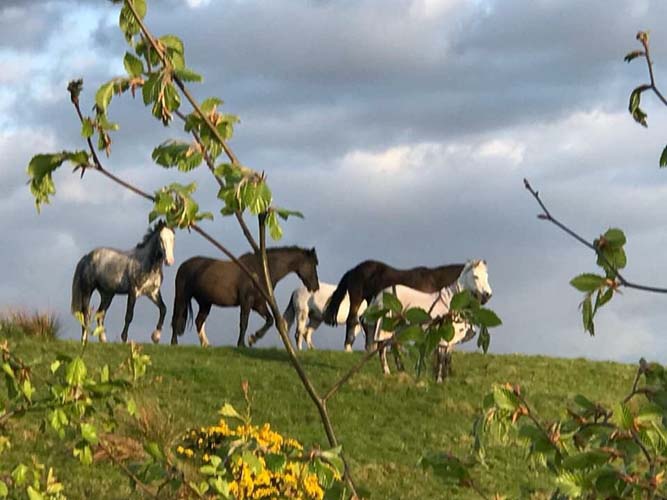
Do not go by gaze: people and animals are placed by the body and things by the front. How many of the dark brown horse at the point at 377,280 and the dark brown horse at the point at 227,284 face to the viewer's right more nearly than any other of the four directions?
2

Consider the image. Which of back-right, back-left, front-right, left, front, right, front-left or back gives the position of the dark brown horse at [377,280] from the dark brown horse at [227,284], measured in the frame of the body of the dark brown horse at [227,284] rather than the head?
front-right

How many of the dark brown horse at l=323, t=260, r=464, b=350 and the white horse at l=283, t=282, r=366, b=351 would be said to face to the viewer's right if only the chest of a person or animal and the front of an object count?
2

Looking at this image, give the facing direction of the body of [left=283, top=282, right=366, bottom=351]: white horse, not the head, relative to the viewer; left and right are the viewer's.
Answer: facing to the right of the viewer

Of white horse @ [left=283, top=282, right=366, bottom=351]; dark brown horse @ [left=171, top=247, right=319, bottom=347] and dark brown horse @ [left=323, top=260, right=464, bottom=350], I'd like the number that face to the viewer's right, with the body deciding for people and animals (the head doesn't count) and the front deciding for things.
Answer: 3

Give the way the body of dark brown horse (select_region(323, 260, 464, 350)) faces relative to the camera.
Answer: to the viewer's right

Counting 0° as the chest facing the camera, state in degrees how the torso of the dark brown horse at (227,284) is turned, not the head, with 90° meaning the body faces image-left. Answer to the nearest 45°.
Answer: approximately 270°
